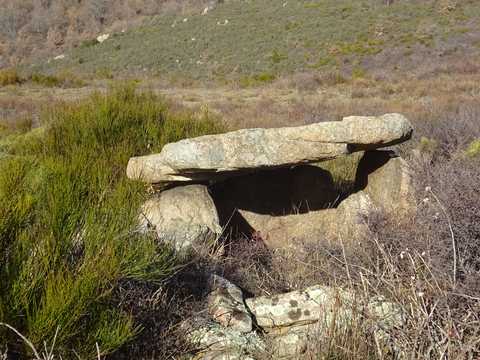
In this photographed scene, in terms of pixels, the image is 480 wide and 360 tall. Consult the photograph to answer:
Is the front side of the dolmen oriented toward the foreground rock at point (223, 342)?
yes

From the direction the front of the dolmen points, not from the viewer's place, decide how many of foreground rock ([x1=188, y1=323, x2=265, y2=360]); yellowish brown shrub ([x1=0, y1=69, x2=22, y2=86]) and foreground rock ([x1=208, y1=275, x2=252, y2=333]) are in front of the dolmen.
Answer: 2

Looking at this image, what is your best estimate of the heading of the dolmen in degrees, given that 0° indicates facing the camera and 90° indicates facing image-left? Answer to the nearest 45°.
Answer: approximately 0°

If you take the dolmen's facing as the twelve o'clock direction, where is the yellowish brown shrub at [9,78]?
The yellowish brown shrub is roughly at 5 o'clock from the dolmen.
